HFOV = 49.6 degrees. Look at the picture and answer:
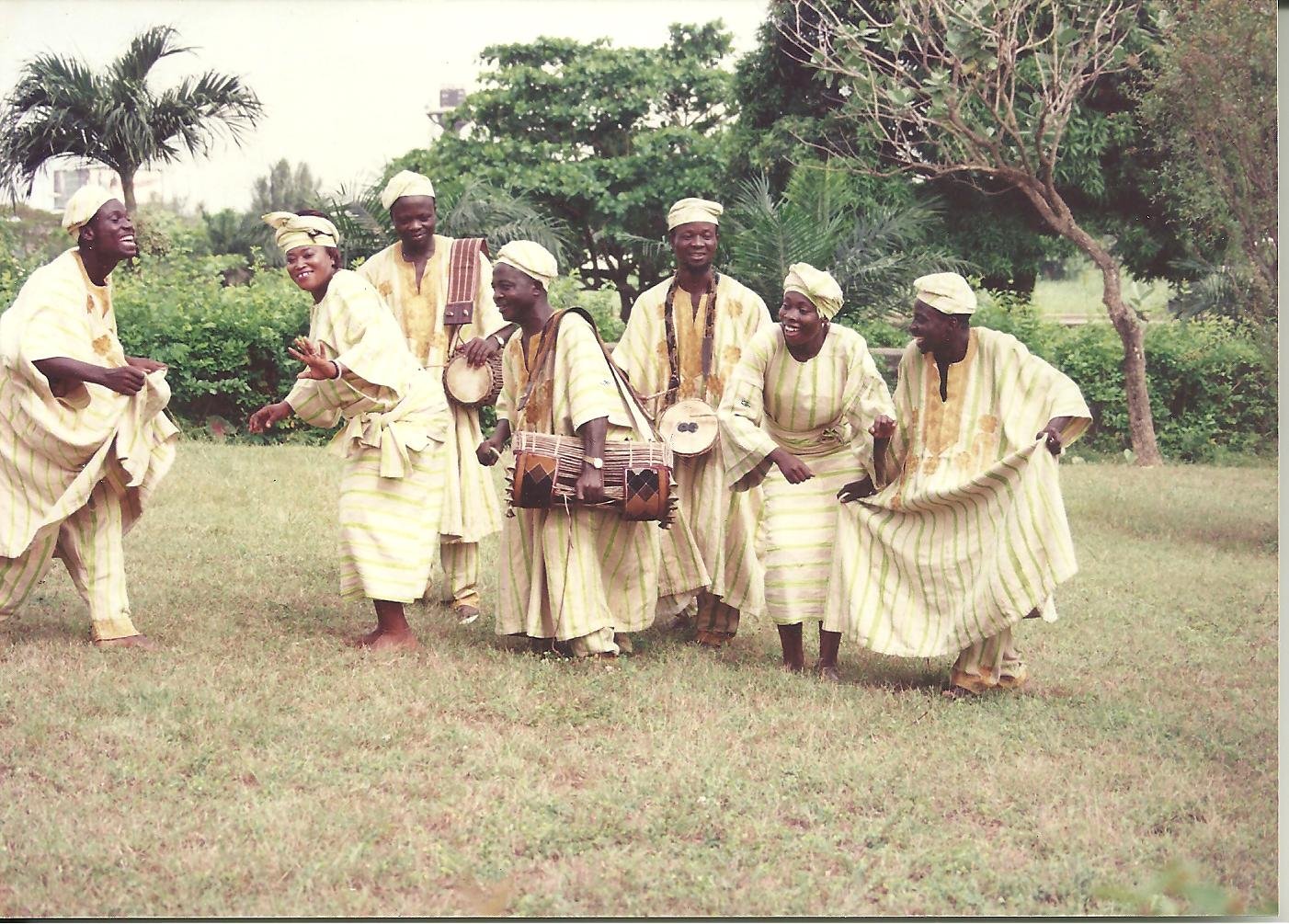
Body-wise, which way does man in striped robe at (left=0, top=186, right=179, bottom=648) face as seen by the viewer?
to the viewer's right

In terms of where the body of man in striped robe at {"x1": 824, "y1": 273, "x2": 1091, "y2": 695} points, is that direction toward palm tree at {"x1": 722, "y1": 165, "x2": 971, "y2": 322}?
no

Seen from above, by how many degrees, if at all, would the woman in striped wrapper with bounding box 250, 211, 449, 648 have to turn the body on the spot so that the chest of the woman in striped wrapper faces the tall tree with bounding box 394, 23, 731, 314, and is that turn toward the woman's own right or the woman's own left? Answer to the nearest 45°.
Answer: approximately 135° to the woman's own right

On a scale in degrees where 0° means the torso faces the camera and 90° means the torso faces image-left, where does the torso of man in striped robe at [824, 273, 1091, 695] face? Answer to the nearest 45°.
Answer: approximately 45°

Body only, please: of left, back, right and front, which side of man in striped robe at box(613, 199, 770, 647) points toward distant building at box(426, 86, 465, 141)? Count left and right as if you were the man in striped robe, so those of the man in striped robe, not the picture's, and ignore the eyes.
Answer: back

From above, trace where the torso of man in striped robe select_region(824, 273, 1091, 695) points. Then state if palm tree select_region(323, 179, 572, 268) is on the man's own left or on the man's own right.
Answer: on the man's own right

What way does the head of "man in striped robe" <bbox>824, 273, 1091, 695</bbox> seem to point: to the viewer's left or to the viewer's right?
to the viewer's left

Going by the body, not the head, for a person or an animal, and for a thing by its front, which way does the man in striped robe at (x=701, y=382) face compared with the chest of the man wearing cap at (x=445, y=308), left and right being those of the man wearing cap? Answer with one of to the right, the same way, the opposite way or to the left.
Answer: the same way

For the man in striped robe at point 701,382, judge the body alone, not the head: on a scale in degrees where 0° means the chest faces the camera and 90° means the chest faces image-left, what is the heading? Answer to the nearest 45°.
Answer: approximately 0°

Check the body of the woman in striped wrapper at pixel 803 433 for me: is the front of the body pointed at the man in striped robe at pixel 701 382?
no

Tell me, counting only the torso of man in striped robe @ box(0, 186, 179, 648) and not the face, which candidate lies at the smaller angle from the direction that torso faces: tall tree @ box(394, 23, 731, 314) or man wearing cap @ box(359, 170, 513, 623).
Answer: the man wearing cap

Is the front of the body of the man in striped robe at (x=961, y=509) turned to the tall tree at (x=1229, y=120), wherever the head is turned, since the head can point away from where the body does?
no

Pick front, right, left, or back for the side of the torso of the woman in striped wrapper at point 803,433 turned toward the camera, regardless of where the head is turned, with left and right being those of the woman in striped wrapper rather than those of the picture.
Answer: front

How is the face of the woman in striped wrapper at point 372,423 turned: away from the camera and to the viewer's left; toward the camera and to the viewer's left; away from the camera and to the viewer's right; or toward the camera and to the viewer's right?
toward the camera and to the viewer's left

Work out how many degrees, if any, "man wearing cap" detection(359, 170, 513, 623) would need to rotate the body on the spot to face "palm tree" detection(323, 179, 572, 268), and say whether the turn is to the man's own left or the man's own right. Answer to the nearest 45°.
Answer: approximately 180°

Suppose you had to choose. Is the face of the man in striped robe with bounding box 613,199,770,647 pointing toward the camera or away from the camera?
toward the camera

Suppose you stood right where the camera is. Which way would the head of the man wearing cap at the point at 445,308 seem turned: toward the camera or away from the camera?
toward the camera
